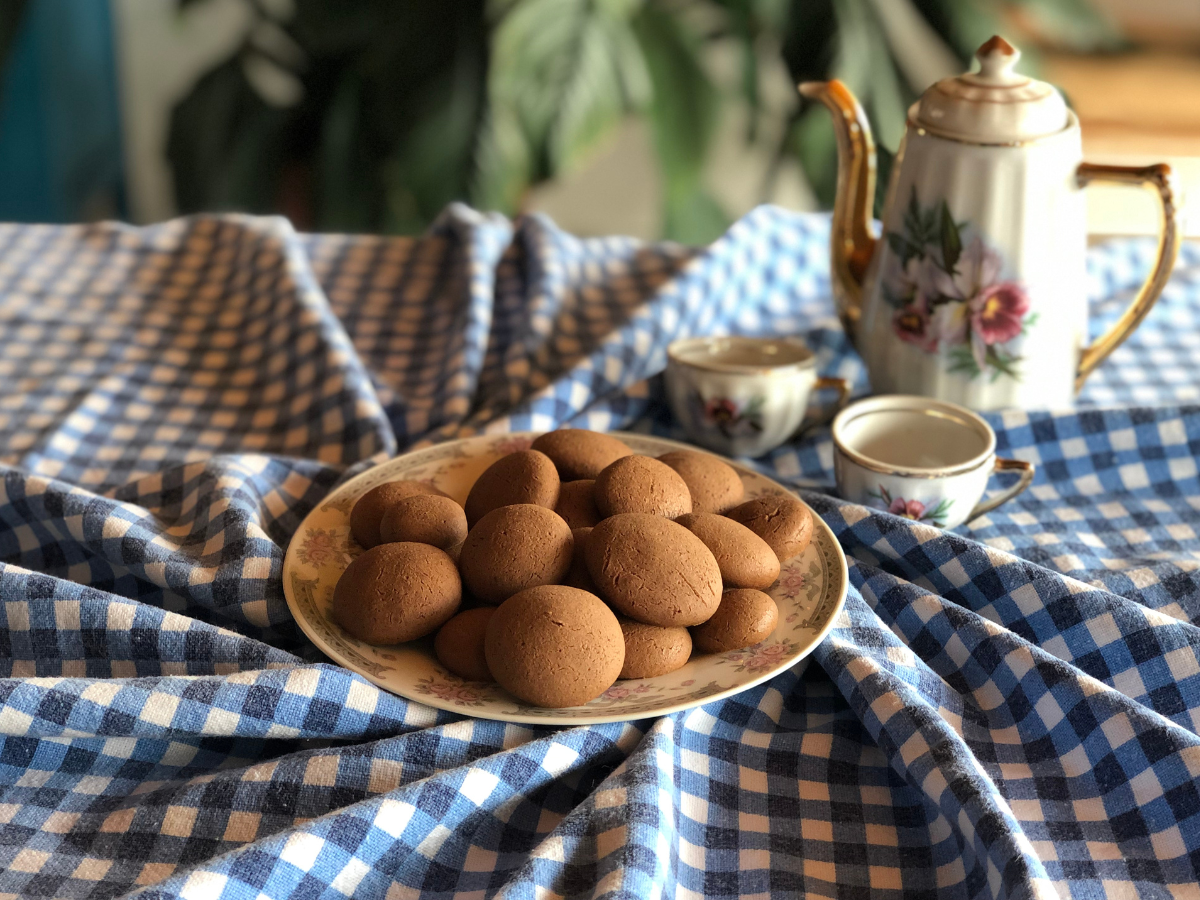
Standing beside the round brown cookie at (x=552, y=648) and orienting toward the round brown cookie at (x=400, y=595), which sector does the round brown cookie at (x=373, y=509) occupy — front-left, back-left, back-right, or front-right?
front-right

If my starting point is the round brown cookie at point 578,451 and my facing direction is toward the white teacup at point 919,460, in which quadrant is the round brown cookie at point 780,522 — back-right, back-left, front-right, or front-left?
front-right

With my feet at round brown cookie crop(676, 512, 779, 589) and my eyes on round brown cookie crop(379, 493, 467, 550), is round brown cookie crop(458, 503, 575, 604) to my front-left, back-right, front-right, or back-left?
front-left

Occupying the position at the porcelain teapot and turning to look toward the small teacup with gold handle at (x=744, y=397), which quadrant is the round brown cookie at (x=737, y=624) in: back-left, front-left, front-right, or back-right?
front-left

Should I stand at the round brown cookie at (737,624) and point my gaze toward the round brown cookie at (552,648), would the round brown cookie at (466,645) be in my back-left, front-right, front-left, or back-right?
front-right

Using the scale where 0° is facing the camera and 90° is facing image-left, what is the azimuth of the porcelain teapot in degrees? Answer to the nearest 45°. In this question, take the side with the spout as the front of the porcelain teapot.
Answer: approximately 90°
